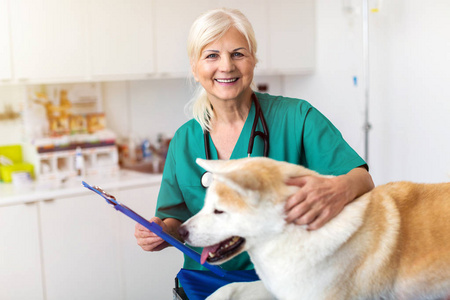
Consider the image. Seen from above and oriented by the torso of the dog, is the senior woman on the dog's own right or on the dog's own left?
on the dog's own right

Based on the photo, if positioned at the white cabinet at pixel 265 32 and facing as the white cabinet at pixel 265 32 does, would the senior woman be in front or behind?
in front

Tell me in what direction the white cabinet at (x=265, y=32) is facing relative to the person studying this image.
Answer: facing the viewer

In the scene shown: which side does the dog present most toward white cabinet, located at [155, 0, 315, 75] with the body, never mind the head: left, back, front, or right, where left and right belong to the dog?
right

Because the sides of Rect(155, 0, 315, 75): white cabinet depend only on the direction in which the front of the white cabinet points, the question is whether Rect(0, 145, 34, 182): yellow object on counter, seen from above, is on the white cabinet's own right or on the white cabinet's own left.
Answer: on the white cabinet's own right

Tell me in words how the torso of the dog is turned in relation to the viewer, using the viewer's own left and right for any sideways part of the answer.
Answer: facing to the left of the viewer

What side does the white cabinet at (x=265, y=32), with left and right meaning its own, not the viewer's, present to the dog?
front

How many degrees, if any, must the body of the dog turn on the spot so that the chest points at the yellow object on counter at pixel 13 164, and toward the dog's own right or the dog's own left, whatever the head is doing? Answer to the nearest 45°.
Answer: approximately 45° to the dog's own right

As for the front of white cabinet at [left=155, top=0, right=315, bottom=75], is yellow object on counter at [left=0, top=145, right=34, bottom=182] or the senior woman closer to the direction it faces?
the senior woman

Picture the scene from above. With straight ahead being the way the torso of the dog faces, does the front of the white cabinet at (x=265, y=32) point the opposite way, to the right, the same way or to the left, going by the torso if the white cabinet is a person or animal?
to the left

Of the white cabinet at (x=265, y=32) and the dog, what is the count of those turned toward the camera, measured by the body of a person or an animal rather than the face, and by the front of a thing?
1
